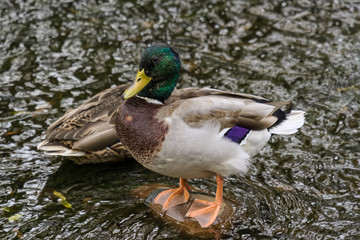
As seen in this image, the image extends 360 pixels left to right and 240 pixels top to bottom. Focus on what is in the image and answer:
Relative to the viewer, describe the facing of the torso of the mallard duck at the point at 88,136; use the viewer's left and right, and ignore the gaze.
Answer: facing to the right of the viewer

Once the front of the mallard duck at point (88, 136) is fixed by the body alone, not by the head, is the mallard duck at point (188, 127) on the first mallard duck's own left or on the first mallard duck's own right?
on the first mallard duck's own right
